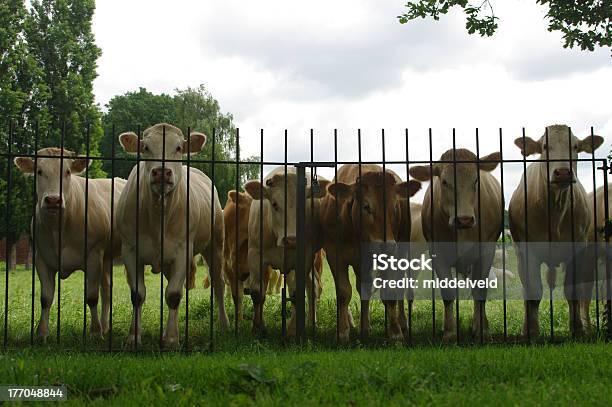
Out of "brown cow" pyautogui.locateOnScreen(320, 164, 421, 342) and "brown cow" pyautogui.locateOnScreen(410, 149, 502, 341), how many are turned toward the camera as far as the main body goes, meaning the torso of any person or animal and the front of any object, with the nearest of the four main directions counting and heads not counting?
2

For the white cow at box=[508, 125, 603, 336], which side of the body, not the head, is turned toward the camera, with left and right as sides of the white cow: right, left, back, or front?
front

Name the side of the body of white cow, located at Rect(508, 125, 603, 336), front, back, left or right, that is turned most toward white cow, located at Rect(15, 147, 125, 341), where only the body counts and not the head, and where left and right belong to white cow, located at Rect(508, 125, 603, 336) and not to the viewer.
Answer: right

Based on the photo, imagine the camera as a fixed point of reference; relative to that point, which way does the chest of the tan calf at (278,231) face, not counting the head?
toward the camera

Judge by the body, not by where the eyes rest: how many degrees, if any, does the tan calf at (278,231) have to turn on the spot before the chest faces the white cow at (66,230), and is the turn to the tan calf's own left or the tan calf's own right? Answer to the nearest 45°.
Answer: approximately 90° to the tan calf's own right

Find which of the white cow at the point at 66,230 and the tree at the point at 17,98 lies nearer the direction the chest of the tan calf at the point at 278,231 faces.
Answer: the white cow

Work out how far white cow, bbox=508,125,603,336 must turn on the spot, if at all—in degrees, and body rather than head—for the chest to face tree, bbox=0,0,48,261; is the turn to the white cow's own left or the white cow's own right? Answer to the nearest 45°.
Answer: approximately 135° to the white cow's own right

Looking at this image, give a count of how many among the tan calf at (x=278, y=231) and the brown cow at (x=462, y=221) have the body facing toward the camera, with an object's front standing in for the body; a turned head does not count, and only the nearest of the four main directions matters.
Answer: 2

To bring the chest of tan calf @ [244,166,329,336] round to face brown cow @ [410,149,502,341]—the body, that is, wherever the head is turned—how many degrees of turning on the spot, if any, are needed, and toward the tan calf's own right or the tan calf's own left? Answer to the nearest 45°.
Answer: approximately 90° to the tan calf's own left

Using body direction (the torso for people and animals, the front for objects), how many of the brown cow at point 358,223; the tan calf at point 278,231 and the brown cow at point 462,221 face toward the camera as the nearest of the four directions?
3
